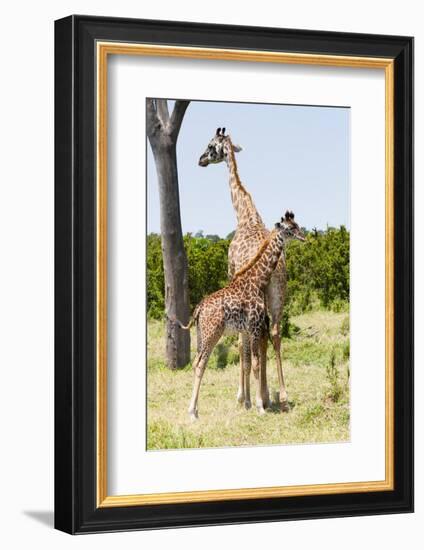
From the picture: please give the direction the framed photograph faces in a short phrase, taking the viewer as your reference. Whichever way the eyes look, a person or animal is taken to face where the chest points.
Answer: facing the viewer and to the right of the viewer
